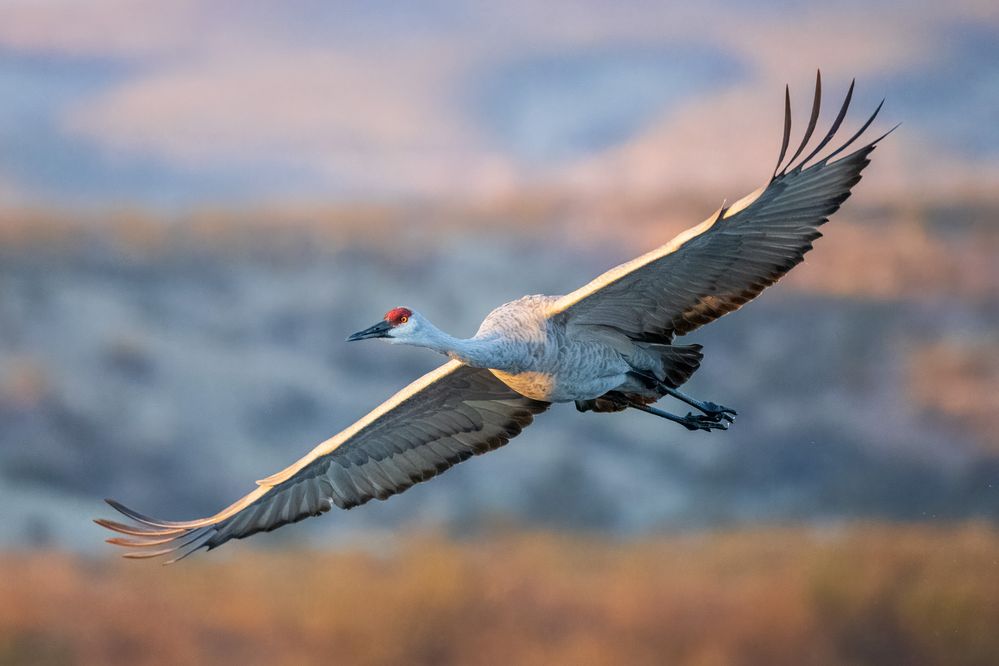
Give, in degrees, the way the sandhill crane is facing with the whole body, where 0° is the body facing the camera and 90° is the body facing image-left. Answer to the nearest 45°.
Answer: approximately 45°
